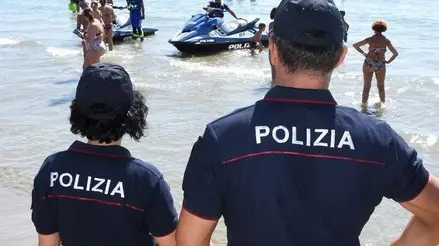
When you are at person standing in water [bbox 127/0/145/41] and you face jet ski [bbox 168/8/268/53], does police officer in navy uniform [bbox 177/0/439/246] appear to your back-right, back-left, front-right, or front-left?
front-right

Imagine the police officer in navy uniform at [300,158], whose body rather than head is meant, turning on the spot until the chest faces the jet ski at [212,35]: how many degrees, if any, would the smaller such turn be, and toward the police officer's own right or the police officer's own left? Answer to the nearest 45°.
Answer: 0° — they already face it

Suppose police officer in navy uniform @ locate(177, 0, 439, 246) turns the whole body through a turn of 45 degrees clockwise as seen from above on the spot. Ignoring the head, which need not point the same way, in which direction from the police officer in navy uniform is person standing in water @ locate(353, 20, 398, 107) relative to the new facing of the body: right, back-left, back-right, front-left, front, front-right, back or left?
front-left

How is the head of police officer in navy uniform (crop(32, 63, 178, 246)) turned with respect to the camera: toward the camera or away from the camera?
away from the camera

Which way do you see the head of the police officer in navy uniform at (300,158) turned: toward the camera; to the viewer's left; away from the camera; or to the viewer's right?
away from the camera

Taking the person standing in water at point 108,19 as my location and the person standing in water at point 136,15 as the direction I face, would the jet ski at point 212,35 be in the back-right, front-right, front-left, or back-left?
front-right

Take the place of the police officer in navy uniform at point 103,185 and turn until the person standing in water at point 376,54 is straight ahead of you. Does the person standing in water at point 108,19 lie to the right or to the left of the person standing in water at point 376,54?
left

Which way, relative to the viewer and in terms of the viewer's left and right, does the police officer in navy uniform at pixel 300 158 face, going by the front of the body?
facing away from the viewer

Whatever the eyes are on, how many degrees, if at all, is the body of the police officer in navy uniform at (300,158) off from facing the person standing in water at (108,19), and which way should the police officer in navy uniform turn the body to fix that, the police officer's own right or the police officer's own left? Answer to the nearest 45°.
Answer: approximately 45° to the police officer's own left
